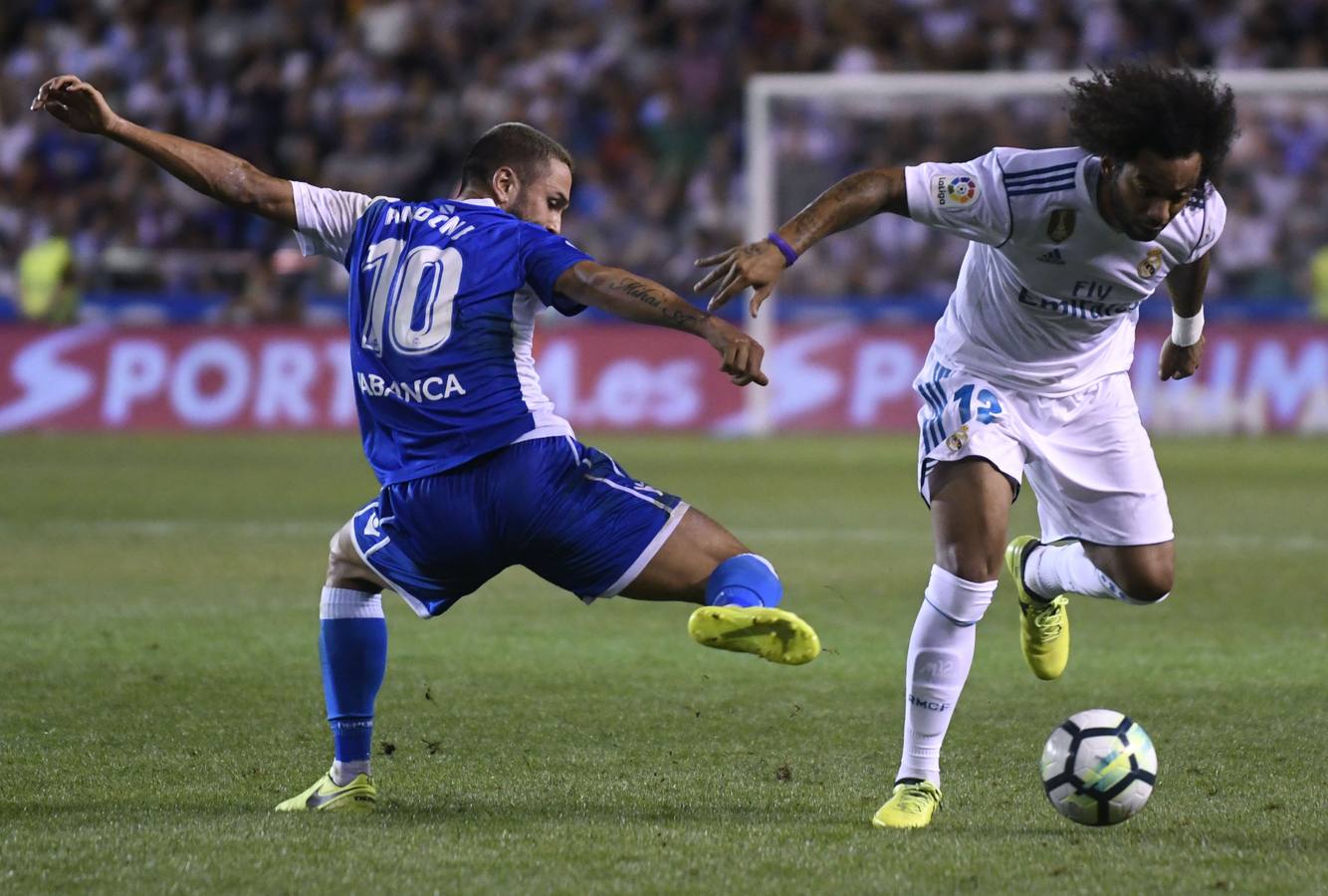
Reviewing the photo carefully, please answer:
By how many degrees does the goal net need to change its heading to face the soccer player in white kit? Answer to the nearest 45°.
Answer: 0° — it already faces them

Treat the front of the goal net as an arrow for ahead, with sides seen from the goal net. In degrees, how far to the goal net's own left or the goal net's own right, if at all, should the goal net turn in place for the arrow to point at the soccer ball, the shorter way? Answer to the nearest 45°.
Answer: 0° — it already faces it

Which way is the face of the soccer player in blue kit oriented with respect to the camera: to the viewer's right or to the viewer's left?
to the viewer's right

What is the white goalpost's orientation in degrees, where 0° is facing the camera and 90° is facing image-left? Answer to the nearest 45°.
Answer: approximately 0°

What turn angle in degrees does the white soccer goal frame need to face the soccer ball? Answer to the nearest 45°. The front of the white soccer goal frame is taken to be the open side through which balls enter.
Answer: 0° — it already faces it

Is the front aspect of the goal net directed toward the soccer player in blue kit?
yes
